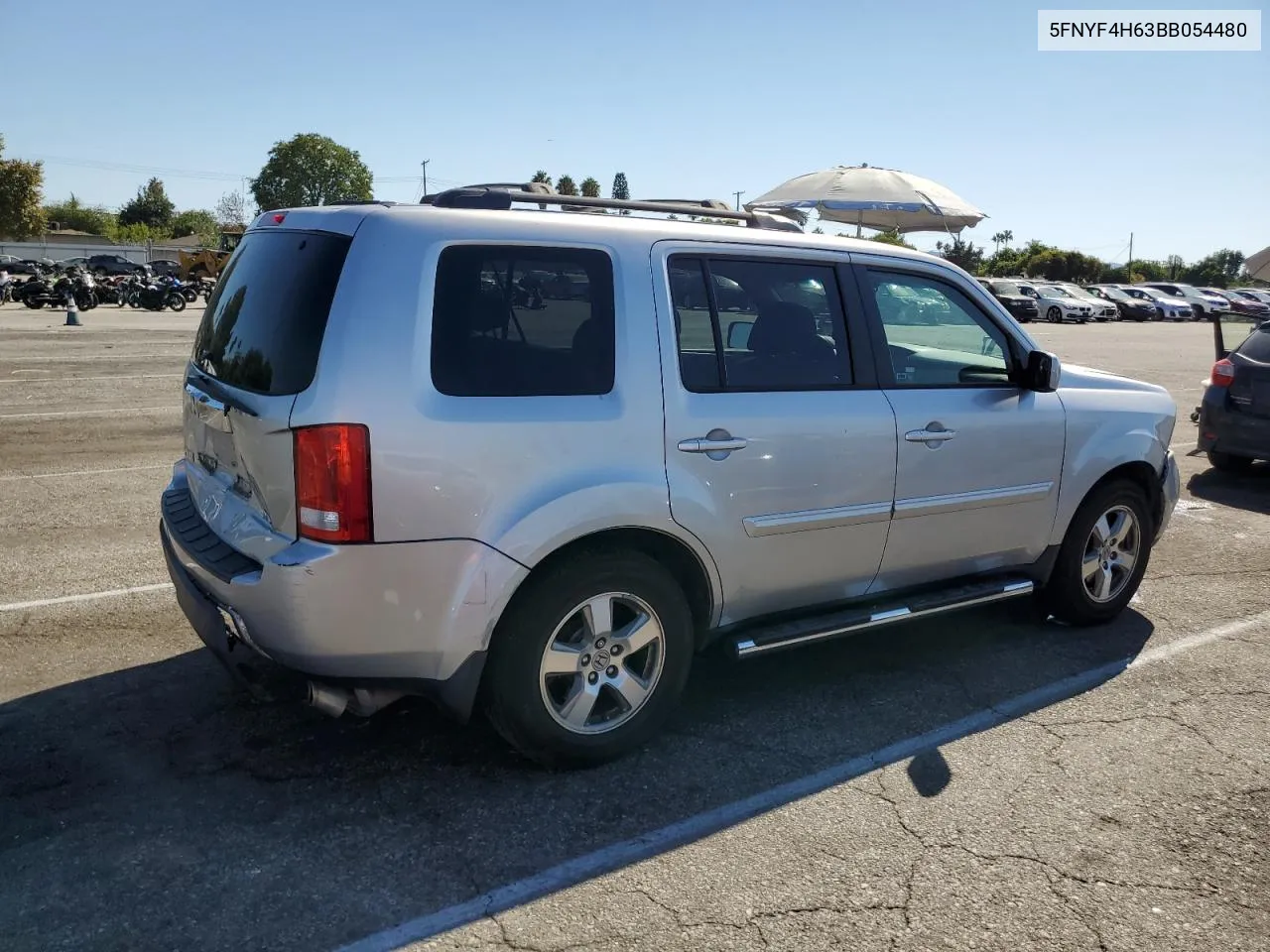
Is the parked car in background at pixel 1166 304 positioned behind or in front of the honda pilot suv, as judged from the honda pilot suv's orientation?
in front

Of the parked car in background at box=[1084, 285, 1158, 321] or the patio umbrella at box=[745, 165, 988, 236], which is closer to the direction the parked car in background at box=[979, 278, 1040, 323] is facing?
the patio umbrella

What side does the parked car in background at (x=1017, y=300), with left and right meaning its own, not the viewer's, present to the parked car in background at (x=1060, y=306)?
left

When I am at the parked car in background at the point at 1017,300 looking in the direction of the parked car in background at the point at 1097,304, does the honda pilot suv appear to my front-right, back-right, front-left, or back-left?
back-right

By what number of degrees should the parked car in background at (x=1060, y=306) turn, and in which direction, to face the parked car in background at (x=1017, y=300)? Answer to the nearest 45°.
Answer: approximately 90° to its right

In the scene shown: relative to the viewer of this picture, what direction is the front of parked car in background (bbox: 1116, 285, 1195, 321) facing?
facing the viewer and to the right of the viewer

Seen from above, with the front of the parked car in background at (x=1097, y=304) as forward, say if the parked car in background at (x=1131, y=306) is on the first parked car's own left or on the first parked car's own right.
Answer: on the first parked car's own left

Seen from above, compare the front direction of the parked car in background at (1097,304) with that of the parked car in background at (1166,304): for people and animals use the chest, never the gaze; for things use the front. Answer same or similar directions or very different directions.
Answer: same or similar directions

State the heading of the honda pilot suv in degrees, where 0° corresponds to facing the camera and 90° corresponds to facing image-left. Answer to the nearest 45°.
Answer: approximately 225°

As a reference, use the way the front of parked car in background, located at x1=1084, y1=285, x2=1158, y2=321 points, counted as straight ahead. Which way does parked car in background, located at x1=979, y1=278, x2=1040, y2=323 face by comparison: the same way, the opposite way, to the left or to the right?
the same way

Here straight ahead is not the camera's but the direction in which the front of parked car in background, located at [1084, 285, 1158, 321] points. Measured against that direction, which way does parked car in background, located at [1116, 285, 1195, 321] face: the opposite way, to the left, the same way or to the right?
the same way

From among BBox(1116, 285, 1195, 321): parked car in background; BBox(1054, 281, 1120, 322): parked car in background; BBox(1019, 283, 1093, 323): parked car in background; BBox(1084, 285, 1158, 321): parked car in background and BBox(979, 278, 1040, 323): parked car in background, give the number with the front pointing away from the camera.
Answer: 0

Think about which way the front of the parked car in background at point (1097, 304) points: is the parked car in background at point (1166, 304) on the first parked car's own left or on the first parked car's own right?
on the first parked car's own left

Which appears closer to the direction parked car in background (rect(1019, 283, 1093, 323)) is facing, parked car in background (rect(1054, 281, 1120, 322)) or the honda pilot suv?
the honda pilot suv

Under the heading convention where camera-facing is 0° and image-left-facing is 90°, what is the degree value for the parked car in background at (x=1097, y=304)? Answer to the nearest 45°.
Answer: approximately 315°

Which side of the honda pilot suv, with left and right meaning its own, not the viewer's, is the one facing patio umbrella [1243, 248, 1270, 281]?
front
